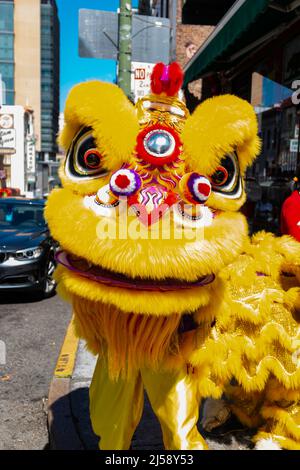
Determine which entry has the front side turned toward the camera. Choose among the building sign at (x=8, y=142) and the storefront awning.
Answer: the building sign

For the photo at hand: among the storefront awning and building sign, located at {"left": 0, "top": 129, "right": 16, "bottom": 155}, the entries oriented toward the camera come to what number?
1

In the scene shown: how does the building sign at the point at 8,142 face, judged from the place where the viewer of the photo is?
facing the viewer

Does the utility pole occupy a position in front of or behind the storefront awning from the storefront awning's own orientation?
in front

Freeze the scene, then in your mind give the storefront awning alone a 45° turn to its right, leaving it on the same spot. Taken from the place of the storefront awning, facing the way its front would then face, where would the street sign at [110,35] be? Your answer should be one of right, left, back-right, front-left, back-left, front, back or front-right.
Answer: front

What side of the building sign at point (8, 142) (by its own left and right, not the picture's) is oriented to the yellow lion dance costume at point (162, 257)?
front

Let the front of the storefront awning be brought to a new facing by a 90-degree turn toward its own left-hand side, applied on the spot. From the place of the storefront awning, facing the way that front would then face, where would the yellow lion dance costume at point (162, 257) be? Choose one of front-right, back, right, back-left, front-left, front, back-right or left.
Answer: front

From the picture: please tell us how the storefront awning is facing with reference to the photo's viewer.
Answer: facing to the left of the viewer
